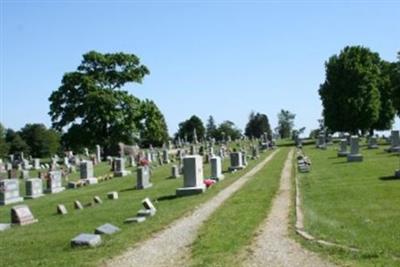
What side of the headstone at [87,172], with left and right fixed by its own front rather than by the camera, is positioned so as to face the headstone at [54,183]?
right

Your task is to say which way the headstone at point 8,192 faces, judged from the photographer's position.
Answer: facing the viewer and to the right of the viewer

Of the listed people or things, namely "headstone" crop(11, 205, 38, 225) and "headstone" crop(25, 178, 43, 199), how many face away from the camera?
0

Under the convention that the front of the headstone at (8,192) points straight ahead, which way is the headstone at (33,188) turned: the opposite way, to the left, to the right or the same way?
the same way

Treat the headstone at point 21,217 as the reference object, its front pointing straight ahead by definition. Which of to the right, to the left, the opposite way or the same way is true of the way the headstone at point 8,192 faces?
the same way

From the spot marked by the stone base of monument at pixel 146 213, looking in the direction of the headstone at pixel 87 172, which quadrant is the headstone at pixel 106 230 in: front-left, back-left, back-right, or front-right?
back-left

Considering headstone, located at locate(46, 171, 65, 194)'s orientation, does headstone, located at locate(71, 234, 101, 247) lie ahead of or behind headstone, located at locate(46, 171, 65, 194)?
ahead

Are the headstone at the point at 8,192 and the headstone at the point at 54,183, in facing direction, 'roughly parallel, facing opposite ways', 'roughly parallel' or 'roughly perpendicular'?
roughly parallel

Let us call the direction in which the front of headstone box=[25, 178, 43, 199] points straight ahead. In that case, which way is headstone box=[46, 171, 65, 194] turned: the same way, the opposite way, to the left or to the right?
the same way

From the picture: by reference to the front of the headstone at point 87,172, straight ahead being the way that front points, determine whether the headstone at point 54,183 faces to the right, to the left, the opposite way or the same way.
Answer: the same way

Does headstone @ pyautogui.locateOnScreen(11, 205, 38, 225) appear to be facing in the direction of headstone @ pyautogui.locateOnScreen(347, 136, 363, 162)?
no

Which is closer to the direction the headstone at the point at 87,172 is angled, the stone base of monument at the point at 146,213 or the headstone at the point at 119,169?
the stone base of monument

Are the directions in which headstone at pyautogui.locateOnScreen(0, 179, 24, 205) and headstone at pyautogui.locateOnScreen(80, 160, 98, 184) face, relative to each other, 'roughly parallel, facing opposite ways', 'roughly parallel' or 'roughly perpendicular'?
roughly parallel

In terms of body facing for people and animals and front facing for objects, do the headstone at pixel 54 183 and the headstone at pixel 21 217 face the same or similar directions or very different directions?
same or similar directions

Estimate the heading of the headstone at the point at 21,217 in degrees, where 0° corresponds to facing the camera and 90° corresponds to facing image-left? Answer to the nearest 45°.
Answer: approximately 315°

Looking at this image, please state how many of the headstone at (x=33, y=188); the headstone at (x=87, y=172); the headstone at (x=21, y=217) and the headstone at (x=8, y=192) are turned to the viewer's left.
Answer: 0

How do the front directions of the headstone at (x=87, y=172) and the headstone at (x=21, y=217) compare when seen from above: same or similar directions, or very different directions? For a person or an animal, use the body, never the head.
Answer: same or similar directions
